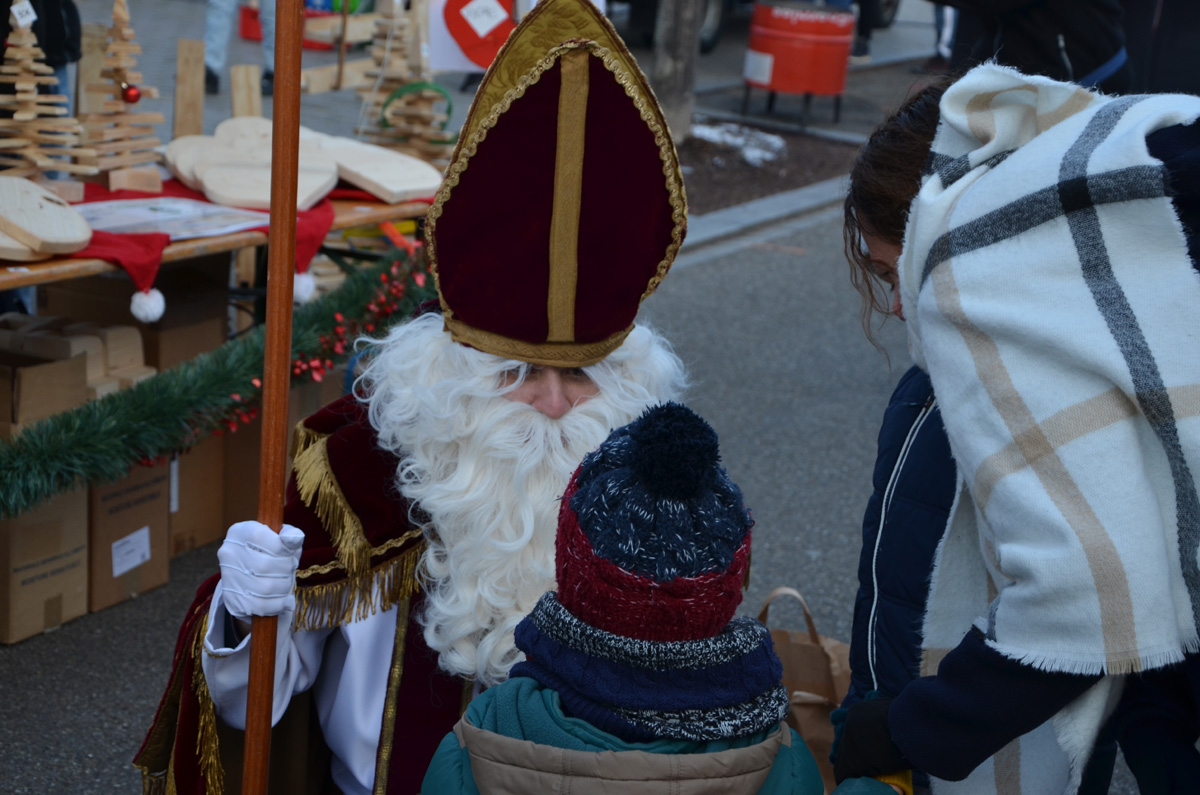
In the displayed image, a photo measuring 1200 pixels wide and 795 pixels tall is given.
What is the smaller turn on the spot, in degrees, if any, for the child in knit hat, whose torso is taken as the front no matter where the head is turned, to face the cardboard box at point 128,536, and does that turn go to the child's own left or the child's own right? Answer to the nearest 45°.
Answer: approximately 45° to the child's own left

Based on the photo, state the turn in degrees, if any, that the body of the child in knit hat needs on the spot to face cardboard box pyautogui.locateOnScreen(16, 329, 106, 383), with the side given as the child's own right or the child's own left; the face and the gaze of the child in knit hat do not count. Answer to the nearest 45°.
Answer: approximately 45° to the child's own left

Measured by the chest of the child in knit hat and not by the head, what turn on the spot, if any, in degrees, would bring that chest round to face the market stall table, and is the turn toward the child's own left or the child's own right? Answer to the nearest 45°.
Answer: approximately 45° to the child's own left

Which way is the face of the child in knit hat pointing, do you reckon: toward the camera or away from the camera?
away from the camera

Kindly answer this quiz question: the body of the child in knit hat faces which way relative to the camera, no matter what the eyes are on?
away from the camera

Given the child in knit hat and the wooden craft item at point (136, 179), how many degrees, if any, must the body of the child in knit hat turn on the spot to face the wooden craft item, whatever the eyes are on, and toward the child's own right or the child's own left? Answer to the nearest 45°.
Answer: approximately 45° to the child's own left
